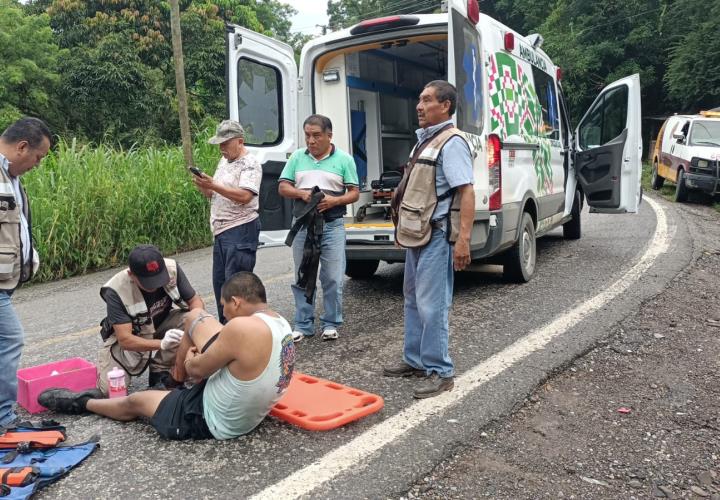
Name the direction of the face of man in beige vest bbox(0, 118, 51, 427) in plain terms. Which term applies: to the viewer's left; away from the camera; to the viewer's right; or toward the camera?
to the viewer's right

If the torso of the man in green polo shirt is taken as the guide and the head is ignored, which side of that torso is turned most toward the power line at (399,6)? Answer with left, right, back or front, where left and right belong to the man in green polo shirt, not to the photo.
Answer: back

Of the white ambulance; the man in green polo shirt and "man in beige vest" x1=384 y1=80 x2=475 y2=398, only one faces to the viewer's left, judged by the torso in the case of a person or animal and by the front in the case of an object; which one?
the man in beige vest

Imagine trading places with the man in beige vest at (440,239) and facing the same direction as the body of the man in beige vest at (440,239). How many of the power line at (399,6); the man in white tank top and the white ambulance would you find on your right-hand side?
2

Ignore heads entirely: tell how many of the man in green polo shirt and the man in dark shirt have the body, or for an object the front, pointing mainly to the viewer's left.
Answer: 0

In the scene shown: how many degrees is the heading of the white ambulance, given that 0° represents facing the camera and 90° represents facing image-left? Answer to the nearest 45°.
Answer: approximately 225°

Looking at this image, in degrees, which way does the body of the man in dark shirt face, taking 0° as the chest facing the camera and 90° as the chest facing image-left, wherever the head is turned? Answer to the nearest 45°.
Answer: approximately 315°

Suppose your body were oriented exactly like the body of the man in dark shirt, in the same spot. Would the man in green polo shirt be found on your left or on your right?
on your left

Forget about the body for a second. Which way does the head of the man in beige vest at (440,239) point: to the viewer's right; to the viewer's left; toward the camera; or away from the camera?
to the viewer's left

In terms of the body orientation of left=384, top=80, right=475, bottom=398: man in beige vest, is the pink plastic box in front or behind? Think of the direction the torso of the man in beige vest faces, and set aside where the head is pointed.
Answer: in front

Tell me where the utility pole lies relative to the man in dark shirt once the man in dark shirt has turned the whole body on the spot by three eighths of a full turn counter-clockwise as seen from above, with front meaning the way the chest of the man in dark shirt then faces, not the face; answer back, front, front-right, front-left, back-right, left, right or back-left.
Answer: front
